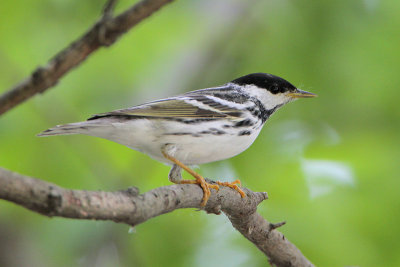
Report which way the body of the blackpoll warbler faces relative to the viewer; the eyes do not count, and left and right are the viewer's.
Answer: facing to the right of the viewer
